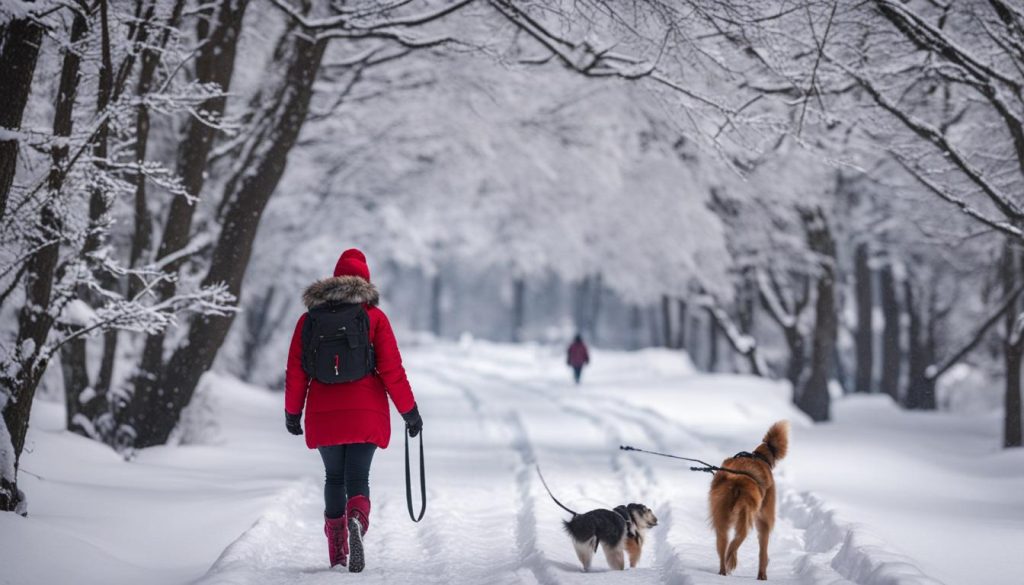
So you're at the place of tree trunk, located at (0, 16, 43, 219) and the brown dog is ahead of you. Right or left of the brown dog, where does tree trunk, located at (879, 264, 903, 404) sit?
left

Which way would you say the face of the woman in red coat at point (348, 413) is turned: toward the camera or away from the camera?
away from the camera

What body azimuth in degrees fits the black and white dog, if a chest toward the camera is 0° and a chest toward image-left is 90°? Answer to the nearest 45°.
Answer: approximately 225°

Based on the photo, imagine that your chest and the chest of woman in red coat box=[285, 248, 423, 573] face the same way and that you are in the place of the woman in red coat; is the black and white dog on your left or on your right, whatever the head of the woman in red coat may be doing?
on your right

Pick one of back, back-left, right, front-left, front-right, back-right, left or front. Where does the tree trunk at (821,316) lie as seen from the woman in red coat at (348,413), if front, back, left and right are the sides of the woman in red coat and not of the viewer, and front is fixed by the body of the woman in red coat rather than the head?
front-right

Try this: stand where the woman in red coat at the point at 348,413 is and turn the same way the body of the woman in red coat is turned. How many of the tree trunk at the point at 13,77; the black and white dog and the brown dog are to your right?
2

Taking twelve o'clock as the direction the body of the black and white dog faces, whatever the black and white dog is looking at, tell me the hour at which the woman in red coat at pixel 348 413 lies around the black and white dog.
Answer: The woman in red coat is roughly at 7 o'clock from the black and white dog.

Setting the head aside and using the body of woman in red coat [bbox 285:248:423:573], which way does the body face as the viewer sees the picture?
away from the camera

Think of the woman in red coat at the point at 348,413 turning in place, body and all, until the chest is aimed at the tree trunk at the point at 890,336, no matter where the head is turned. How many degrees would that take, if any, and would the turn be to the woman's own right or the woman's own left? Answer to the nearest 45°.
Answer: approximately 45° to the woman's own right

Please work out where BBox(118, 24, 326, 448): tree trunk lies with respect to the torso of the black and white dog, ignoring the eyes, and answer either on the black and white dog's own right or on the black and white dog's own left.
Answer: on the black and white dog's own left
